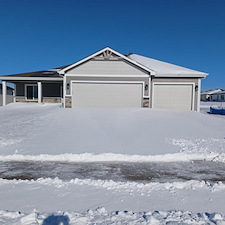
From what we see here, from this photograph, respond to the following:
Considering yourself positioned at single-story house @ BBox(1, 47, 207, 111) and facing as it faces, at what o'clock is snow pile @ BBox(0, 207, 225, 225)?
The snow pile is roughly at 12 o'clock from the single-story house.

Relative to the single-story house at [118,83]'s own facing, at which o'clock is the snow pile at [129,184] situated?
The snow pile is roughly at 12 o'clock from the single-story house.

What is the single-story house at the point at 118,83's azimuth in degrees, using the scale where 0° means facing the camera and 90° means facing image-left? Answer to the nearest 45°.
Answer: approximately 0°
